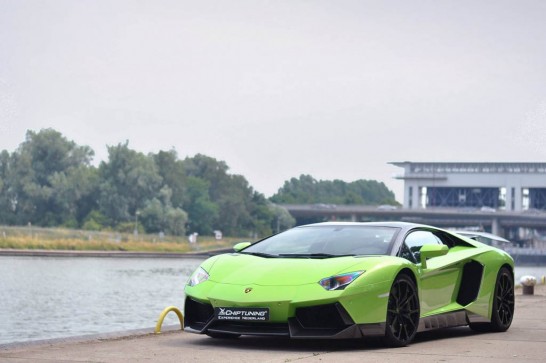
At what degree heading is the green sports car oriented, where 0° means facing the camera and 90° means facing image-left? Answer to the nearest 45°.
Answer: approximately 45°
